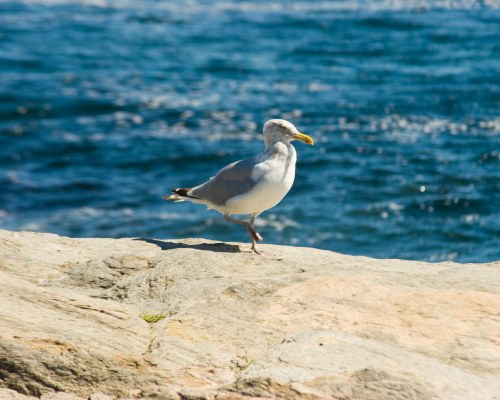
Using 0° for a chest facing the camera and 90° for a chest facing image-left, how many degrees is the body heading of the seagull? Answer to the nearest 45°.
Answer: approximately 270°
